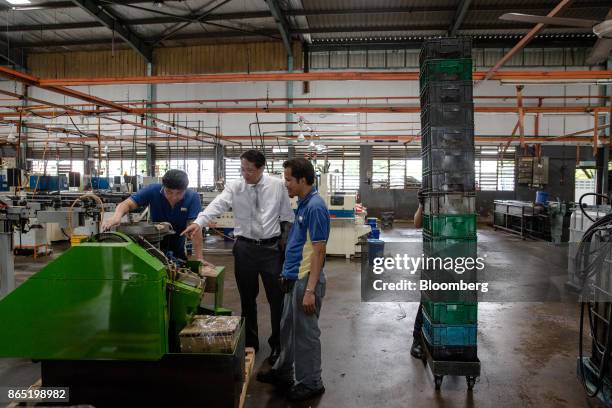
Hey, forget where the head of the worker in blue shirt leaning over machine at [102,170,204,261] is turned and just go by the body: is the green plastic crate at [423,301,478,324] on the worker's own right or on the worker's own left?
on the worker's own left

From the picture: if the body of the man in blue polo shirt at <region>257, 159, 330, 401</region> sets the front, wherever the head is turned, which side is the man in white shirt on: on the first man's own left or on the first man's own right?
on the first man's own right

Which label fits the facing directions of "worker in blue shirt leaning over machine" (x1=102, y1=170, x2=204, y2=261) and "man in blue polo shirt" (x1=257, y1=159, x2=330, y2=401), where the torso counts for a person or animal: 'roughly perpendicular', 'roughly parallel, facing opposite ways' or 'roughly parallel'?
roughly perpendicular

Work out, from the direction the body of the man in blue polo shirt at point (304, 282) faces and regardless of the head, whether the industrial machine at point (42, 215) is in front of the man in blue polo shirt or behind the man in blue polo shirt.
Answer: in front

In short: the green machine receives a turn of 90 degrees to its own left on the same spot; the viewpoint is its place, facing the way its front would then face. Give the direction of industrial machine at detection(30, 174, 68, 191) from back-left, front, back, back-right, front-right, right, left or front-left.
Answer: front

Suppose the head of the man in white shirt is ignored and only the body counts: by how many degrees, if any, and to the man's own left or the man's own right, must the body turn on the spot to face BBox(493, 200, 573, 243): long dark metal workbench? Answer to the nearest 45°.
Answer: approximately 135° to the man's own left

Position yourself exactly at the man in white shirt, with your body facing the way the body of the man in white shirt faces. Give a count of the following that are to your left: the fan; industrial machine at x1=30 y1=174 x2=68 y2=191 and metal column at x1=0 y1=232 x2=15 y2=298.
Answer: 1

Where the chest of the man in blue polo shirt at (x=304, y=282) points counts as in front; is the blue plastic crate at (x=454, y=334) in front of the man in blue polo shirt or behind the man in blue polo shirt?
behind

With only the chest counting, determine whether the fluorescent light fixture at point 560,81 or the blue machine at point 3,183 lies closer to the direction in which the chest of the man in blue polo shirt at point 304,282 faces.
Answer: the blue machine

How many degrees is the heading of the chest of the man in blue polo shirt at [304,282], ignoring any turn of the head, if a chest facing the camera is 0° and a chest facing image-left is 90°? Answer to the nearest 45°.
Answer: approximately 90°

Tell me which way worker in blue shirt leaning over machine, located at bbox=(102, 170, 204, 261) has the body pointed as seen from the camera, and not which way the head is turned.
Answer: toward the camera

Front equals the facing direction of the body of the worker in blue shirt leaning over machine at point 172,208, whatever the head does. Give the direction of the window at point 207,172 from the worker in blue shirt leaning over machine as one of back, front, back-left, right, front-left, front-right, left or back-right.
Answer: back

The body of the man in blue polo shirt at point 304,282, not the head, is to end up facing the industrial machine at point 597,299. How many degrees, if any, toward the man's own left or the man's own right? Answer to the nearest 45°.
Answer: approximately 180°
